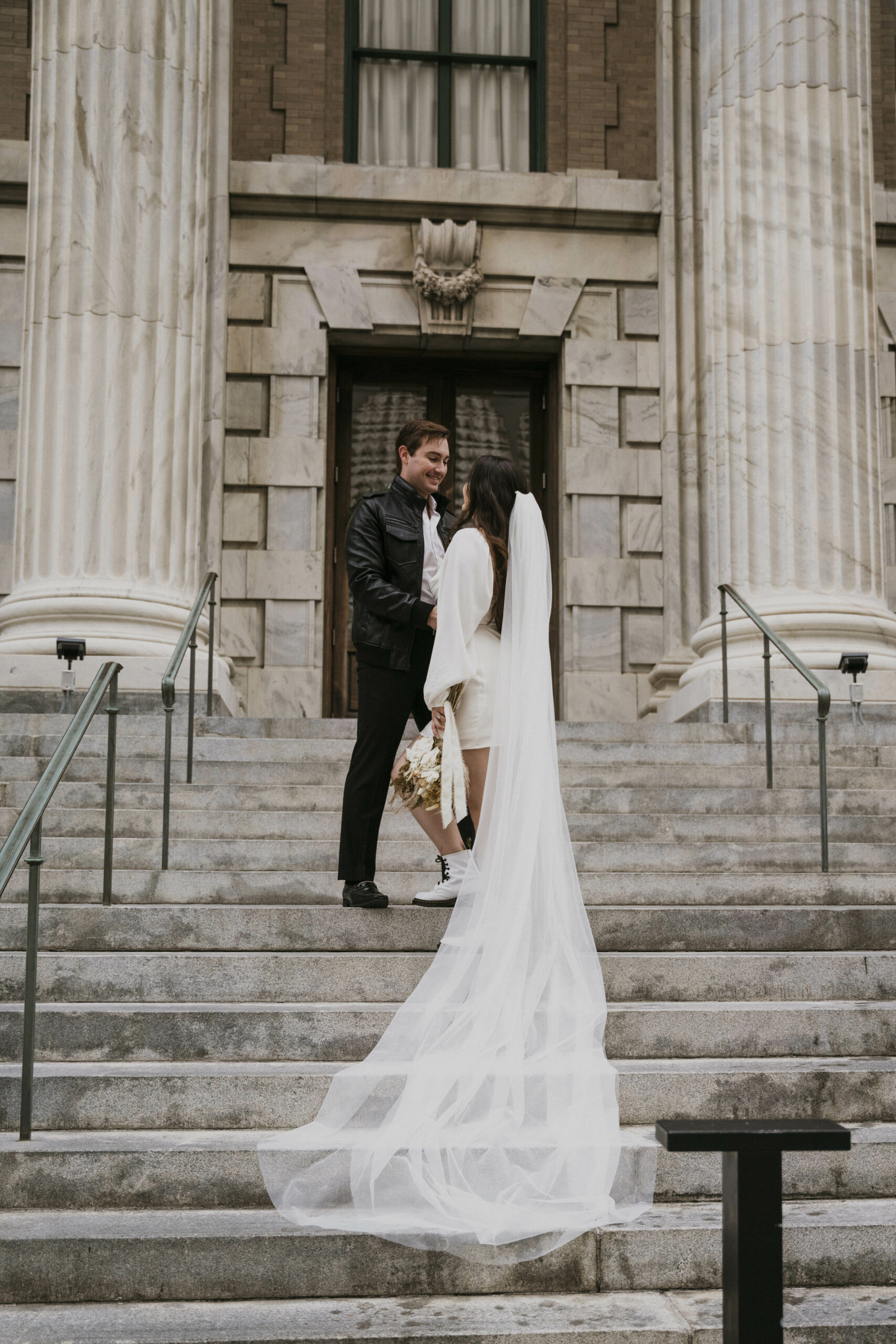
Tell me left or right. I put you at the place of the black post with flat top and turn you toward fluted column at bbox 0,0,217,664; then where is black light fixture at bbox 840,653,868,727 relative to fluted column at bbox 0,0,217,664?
right

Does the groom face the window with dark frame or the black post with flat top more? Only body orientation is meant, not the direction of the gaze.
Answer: the black post with flat top

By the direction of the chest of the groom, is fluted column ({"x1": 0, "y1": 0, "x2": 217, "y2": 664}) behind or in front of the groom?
behind

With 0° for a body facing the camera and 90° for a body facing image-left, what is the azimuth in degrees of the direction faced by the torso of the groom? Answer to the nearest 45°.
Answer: approximately 315°

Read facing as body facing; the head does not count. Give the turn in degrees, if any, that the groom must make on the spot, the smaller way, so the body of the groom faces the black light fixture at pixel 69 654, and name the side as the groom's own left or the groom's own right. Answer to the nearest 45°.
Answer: approximately 180°

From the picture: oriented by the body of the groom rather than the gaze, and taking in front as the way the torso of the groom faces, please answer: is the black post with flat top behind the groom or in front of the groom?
in front

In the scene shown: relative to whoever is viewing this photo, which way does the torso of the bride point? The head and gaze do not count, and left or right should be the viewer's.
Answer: facing away from the viewer and to the left of the viewer

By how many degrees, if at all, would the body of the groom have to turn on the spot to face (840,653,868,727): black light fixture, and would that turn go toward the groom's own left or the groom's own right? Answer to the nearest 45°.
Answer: approximately 90° to the groom's own left

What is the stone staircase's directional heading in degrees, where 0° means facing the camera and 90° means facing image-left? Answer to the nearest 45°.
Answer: approximately 0°

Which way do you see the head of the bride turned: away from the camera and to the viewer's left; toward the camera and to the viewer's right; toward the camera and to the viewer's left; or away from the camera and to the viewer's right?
away from the camera and to the viewer's left

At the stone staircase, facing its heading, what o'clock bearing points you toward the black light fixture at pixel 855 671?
The black light fixture is roughly at 7 o'clock from the stone staircase.

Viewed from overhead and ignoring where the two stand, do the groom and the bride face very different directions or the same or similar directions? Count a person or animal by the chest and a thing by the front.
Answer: very different directions

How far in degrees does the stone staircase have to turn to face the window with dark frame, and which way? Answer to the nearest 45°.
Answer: approximately 180°

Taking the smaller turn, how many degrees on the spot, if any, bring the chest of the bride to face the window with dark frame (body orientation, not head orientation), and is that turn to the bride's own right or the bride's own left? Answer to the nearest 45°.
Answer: approximately 45° to the bride's own right
